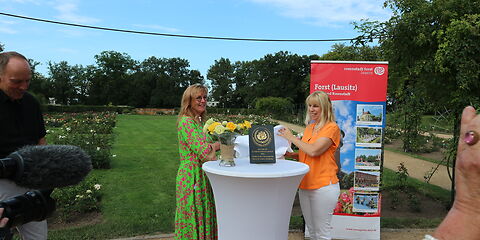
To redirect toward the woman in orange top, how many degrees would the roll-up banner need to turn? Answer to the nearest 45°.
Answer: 0° — it already faces them

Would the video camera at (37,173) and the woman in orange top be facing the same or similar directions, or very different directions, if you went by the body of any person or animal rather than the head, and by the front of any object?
very different directions

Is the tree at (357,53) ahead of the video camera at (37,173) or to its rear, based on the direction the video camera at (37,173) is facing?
ahead

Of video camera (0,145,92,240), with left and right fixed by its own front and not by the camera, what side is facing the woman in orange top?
front

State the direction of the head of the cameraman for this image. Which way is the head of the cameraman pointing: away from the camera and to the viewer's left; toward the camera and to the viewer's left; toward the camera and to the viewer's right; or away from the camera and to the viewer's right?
toward the camera and to the viewer's right

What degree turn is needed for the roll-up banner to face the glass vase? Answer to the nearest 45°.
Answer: approximately 45° to its right

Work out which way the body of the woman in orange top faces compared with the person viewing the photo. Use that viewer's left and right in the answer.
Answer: facing the viewer and to the left of the viewer

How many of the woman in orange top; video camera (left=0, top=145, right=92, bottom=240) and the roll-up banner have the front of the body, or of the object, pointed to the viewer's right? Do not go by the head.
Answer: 1

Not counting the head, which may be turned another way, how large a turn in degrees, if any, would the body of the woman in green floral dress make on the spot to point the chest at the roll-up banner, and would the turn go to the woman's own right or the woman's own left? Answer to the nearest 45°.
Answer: approximately 45° to the woman's own left

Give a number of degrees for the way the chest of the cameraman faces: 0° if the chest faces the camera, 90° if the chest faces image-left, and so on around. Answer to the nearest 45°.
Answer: approximately 315°

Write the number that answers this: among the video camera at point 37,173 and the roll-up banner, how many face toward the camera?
1

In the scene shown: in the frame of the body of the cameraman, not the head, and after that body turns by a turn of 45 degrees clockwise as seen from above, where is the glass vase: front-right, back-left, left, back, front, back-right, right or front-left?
left

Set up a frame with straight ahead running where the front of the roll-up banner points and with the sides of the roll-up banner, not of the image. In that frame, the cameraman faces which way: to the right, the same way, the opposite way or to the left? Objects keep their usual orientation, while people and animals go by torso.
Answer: to the left

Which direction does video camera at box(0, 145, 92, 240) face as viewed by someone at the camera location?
facing to the right of the viewer

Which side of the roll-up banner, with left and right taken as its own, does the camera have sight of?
front
